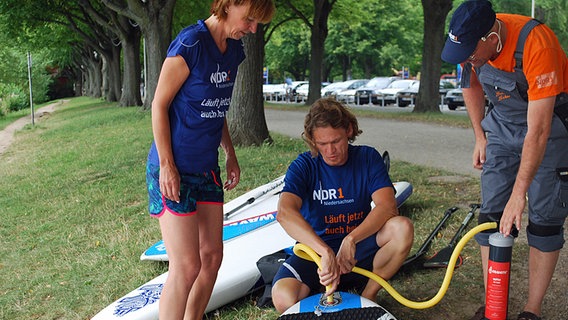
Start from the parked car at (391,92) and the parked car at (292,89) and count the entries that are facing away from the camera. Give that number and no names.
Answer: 0

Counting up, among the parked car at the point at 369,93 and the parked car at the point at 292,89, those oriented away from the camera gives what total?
0

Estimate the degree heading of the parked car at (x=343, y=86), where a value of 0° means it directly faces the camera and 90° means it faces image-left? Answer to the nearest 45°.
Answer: approximately 45°

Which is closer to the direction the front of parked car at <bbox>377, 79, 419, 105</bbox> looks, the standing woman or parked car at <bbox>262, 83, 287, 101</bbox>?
the standing woman

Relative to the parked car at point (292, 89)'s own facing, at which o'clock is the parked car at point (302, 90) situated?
the parked car at point (302, 90) is roughly at 9 o'clock from the parked car at point (292, 89).

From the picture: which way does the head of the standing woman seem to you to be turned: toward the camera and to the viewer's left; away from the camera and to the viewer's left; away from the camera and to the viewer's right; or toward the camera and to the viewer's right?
toward the camera and to the viewer's right

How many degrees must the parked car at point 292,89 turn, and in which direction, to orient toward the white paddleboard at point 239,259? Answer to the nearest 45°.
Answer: approximately 45° to its left

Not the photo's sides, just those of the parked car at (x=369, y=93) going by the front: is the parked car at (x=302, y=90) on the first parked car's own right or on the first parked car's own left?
on the first parked car's own right

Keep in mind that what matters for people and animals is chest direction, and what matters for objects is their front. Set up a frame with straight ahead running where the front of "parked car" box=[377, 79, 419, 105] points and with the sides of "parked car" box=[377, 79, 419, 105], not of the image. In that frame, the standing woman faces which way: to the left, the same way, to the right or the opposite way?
to the left

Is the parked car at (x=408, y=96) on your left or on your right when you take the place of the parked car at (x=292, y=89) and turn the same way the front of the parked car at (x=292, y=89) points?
on your left

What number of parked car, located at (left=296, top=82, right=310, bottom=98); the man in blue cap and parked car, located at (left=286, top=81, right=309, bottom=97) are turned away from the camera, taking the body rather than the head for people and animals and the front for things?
0

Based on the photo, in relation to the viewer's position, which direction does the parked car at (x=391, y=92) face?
facing the viewer and to the left of the viewer

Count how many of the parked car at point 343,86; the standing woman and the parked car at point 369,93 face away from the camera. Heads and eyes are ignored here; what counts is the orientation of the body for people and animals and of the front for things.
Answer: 0

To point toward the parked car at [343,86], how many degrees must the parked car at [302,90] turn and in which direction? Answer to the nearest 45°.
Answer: approximately 90° to its left
